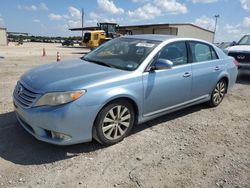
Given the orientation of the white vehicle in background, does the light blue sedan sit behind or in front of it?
in front

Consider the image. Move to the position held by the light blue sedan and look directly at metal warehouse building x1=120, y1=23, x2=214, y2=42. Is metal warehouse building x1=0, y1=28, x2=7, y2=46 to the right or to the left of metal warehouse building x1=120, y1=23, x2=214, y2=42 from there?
left

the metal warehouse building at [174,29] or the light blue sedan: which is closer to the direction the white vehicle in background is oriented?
the light blue sedan

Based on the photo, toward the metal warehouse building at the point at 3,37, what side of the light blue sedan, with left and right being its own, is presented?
right

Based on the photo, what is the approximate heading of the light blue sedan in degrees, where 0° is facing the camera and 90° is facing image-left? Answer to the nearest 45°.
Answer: approximately 45°

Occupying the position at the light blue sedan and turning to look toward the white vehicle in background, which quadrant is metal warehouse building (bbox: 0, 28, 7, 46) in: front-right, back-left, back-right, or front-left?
front-left

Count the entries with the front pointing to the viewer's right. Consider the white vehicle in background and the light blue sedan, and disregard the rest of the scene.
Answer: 0

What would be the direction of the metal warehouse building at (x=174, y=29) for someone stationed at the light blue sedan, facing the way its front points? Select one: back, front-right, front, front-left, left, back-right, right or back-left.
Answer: back-right

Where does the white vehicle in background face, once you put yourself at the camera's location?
facing the viewer and to the left of the viewer
